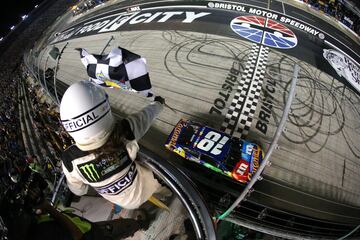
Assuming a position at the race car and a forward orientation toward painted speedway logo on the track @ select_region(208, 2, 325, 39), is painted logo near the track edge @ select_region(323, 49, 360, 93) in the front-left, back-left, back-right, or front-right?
front-right
